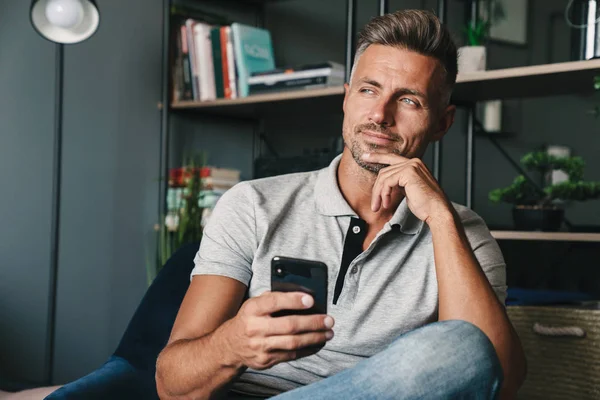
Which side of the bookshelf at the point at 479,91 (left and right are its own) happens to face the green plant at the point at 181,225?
right

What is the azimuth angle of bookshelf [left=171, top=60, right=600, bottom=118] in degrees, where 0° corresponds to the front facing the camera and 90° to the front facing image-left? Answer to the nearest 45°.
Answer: approximately 0°

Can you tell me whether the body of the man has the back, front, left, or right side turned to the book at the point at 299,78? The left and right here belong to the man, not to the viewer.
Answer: back

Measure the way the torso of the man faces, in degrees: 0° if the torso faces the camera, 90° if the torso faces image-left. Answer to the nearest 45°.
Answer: approximately 0°

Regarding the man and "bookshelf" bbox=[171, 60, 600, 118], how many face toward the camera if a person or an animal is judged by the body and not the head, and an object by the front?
2

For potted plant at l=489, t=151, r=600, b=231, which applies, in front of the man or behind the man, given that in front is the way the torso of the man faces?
behind

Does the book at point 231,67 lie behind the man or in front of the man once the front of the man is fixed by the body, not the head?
behind

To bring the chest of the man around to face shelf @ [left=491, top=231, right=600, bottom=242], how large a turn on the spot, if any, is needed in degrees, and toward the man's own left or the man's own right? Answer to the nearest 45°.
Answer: approximately 135° to the man's own left
